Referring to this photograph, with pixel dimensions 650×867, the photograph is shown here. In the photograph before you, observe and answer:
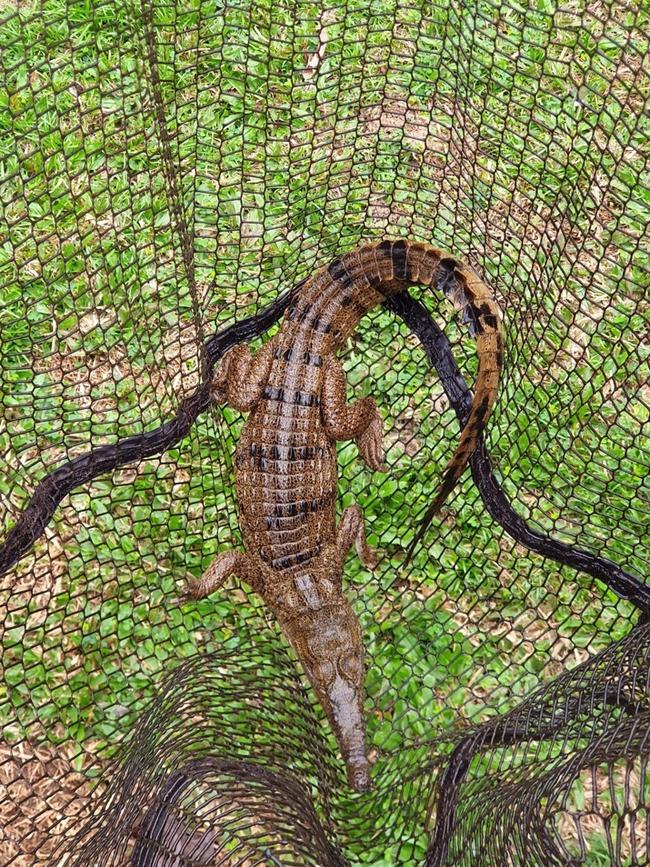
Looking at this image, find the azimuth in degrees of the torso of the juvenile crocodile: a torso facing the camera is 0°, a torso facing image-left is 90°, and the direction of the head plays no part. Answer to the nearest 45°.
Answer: approximately 0°
